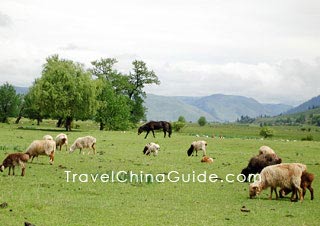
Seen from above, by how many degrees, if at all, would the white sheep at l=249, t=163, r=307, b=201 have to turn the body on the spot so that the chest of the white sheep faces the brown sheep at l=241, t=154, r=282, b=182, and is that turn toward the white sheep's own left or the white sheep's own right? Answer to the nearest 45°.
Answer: approximately 90° to the white sheep's own right

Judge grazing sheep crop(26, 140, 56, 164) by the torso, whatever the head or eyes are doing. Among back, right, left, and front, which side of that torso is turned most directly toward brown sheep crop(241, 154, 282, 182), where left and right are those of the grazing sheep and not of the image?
back

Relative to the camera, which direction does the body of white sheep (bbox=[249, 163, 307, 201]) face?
to the viewer's left

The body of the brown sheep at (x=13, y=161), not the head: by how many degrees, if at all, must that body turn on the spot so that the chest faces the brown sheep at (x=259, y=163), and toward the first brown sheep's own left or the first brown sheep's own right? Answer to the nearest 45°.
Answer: approximately 180°

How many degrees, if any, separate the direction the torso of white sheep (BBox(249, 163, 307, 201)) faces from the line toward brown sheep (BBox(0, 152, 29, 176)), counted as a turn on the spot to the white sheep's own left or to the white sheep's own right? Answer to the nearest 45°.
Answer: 0° — it already faces it

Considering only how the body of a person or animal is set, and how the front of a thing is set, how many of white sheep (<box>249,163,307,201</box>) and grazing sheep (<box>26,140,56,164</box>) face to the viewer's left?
2

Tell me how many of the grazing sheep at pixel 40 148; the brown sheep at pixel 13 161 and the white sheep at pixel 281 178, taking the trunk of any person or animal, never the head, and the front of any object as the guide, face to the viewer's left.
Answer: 3

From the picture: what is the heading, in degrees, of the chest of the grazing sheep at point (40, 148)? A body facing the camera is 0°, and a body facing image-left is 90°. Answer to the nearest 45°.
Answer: approximately 90°

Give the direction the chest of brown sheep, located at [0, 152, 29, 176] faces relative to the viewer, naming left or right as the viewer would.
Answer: facing to the left of the viewer

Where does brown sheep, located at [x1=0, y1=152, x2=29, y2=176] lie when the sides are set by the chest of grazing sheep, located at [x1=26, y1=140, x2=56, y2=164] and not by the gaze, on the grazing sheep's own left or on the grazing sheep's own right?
on the grazing sheep's own left

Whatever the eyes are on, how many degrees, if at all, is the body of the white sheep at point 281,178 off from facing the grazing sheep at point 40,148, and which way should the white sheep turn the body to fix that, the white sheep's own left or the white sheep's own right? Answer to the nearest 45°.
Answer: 0° — it already faces it
